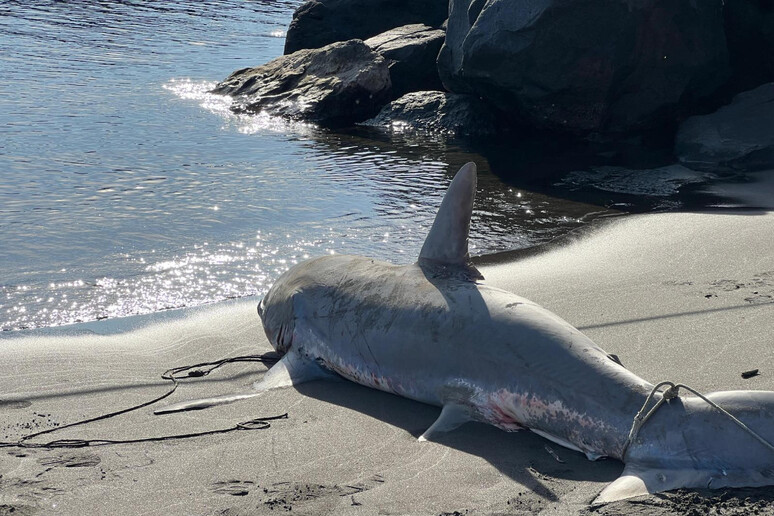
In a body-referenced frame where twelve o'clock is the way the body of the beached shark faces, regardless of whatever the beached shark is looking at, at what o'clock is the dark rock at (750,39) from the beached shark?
The dark rock is roughly at 2 o'clock from the beached shark.

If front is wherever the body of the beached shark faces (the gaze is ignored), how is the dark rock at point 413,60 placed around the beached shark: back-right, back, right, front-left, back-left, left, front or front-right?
front-right

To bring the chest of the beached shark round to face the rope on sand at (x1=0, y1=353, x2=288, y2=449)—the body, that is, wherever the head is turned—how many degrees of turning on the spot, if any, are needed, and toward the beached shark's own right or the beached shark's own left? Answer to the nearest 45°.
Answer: approximately 45° to the beached shark's own left

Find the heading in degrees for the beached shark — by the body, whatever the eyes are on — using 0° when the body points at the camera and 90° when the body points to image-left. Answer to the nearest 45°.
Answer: approximately 135°

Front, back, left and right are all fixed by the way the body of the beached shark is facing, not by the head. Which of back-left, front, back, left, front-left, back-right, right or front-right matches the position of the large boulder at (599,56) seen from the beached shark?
front-right

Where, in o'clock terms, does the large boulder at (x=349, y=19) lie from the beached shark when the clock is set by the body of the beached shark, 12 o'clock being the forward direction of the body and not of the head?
The large boulder is roughly at 1 o'clock from the beached shark.

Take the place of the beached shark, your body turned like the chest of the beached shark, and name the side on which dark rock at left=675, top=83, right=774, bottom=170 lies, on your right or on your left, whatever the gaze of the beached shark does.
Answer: on your right

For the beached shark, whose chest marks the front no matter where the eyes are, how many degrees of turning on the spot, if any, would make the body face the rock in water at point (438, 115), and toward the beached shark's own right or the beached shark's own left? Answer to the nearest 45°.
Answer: approximately 45° to the beached shark's own right

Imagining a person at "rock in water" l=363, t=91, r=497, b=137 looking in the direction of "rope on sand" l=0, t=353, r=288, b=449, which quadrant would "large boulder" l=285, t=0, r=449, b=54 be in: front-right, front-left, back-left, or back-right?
back-right
